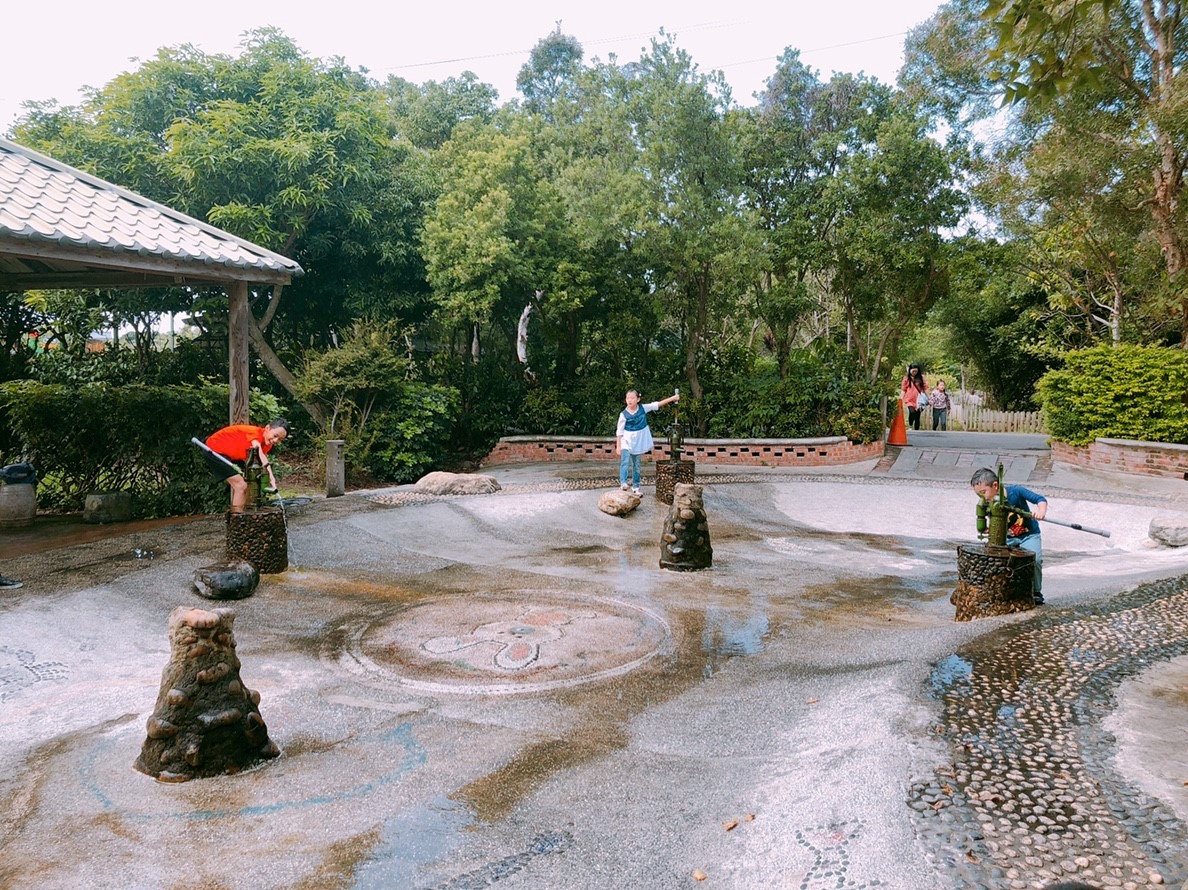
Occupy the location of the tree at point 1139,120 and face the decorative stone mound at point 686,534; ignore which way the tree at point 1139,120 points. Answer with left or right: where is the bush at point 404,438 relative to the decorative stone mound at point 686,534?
right

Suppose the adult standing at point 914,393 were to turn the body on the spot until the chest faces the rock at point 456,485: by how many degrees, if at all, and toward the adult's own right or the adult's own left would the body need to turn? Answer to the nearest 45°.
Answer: approximately 45° to the adult's own right

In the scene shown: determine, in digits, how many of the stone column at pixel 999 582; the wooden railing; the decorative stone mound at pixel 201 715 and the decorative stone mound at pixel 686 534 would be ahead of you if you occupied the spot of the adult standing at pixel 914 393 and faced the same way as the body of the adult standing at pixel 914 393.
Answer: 3

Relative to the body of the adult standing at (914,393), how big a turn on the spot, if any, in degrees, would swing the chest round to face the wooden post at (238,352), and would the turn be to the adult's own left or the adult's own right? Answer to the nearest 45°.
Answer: approximately 45° to the adult's own right

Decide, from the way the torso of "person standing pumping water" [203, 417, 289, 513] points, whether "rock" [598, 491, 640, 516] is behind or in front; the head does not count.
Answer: in front

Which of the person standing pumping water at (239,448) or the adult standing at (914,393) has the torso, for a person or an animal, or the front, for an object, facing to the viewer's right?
the person standing pumping water at (239,448)

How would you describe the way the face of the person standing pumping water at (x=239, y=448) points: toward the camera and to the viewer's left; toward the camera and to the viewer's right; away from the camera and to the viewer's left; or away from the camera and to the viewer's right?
toward the camera and to the viewer's right

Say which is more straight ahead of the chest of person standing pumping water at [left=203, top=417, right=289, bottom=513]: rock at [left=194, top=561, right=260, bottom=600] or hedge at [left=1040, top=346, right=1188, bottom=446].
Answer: the hedge

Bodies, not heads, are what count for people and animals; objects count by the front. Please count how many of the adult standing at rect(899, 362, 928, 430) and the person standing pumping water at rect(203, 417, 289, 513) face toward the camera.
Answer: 1

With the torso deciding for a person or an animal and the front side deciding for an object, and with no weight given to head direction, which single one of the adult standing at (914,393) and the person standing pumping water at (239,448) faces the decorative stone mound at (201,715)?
the adult standing at (914,393)

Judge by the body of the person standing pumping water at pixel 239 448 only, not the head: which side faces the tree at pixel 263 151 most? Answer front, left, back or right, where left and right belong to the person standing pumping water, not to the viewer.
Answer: left

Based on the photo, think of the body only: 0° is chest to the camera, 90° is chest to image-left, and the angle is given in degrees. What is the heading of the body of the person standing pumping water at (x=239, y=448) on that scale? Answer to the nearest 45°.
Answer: approximately 270°
